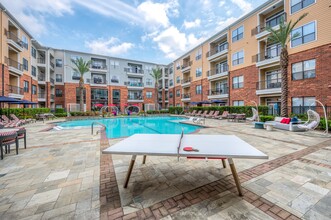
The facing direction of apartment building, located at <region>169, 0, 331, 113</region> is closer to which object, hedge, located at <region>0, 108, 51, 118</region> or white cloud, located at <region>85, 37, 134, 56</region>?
the hedge

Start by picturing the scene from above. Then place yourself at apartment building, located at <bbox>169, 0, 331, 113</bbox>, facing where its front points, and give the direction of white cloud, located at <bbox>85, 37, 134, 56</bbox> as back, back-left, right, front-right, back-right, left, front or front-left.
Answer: front-right

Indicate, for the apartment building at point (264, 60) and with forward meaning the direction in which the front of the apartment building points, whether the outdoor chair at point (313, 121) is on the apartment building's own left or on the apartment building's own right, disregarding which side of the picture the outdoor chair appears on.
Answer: on the apartment building's own left

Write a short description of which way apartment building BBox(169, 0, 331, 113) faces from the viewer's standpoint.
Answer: facing the viewer and to the left of the viewer

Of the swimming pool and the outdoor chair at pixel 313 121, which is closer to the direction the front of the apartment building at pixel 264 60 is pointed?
the swimming pool

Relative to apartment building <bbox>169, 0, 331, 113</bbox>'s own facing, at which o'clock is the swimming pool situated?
The swimming pool is roughly at 12 o'clock from the apartment building.

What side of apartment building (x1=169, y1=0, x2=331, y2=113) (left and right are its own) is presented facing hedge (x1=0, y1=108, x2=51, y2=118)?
front

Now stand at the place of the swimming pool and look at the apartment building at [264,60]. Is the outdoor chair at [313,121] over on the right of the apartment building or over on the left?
right

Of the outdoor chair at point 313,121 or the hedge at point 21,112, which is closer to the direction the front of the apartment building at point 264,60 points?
the hedge

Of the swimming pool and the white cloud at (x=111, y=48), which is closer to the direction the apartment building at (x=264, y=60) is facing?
the swimming pool

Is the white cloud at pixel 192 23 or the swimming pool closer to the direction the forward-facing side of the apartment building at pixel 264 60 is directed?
the swimming pool
